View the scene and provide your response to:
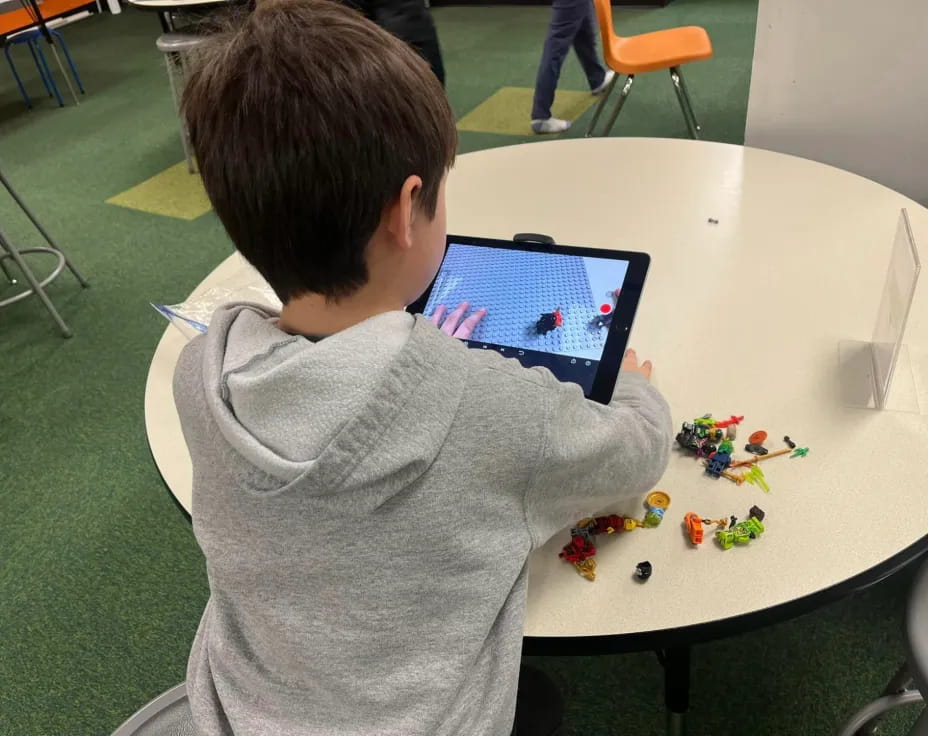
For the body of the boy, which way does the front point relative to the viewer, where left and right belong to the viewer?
facing away from the viewer and to the right of the viewer

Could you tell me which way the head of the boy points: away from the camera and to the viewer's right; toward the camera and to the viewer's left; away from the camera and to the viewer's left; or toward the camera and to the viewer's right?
away from the camera and to the viewer's right

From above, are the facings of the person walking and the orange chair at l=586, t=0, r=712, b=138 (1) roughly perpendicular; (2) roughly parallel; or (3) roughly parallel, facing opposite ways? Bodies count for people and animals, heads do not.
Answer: roughly parallel

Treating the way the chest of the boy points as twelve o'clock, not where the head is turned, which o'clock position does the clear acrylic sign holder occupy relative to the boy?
The clear acrylic sign holder is roughly at 1 o'clock from the boy.
